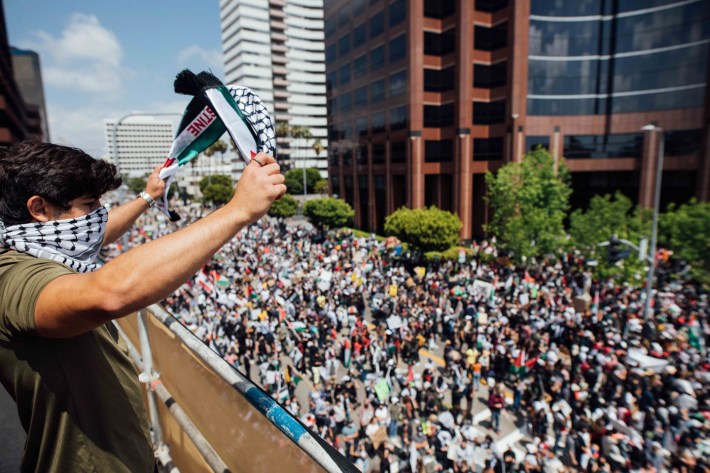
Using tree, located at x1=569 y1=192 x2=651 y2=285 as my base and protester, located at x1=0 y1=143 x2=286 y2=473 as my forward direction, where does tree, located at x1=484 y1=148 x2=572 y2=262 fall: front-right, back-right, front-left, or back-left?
back-right

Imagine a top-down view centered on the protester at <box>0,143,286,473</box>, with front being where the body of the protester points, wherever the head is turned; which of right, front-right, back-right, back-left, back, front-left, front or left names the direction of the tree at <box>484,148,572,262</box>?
front-left

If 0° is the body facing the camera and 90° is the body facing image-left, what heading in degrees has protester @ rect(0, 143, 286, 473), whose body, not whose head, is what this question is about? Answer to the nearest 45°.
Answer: approximately 270°

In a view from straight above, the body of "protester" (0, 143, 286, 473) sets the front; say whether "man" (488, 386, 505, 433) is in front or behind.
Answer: in front

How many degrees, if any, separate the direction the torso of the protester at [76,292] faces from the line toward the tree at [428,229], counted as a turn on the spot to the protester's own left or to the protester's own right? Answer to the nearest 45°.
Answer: approximately 45° to the protester's own left

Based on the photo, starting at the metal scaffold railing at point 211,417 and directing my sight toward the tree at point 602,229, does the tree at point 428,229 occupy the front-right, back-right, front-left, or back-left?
front-left

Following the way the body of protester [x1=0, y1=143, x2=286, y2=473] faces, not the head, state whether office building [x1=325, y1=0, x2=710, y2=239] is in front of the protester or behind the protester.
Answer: in front

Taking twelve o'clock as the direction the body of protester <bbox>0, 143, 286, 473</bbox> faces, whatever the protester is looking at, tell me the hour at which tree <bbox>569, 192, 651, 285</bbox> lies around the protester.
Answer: The tree is roughly at 11 o'clock from the protester.

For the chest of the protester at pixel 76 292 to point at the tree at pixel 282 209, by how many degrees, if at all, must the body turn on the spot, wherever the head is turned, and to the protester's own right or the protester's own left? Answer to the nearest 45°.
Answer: approximately 90° to the protester's own left

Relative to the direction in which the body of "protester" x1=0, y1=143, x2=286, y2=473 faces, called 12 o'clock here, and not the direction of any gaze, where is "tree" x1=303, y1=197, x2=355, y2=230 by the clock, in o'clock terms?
The tree is roughly at 10 o'clock from the protester.
